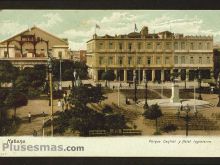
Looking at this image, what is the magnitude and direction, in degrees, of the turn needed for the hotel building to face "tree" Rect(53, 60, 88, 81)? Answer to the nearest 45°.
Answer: approximately 90° to its right

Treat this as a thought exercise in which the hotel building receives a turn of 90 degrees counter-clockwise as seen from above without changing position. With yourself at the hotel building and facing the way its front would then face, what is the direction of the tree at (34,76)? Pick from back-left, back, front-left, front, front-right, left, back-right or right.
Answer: back

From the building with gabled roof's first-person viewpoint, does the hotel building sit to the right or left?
on its left

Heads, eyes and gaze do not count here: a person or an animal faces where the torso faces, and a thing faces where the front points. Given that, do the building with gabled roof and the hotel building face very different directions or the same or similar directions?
same or similar directions

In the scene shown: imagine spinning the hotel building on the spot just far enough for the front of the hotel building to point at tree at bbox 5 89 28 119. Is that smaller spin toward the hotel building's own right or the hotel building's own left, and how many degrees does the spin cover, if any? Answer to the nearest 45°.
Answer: approximately 90° to the hotel building's own right

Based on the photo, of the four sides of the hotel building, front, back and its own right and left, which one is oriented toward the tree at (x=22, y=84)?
right

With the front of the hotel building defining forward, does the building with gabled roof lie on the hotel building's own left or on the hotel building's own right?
on the hotel building's own right

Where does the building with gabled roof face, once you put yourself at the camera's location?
facing the viewer

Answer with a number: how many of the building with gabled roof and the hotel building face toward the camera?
2
